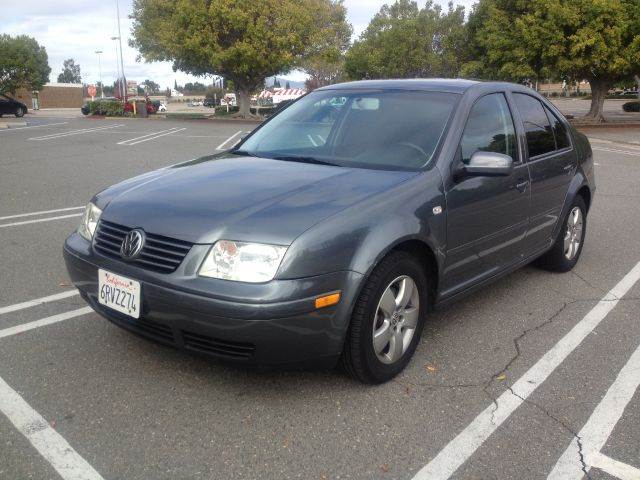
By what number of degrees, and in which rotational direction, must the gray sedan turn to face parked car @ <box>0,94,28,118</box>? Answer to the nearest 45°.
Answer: approximately 90° to its right

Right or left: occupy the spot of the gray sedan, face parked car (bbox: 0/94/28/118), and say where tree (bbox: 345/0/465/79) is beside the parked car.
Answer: right

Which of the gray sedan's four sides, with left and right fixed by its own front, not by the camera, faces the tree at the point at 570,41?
back

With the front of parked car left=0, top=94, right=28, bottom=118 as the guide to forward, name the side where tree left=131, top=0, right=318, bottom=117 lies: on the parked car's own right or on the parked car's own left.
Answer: on the parked car's own right

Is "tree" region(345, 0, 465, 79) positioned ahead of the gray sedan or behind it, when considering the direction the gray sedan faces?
behind

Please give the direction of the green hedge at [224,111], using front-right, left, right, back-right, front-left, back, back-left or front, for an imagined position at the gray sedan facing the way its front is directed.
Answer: back-right

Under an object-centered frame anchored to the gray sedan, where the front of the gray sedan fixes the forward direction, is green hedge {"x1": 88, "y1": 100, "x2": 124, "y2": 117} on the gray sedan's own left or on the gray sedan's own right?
on the gray sedan's own right

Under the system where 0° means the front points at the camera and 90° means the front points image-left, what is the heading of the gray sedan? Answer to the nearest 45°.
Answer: approximately 45°

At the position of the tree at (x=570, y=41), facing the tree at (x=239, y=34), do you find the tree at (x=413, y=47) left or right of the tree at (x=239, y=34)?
right
